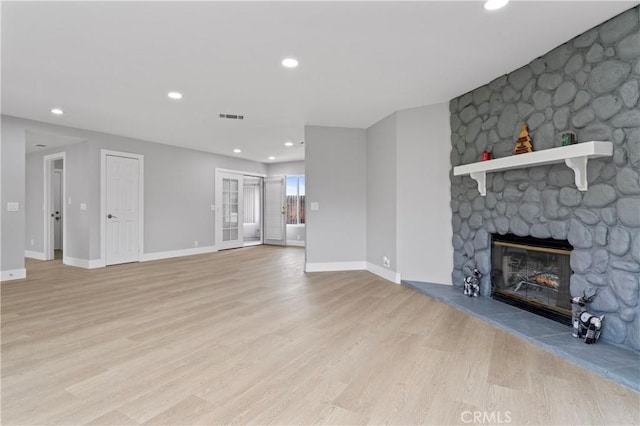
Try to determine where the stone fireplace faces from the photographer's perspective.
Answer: facing the viewer and to the left of the viewer

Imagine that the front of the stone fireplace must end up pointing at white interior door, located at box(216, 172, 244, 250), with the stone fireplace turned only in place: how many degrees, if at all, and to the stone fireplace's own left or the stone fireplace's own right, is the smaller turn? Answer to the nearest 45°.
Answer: approximately 45° to the stone fireplace's own right

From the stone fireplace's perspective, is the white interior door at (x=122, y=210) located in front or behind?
in front

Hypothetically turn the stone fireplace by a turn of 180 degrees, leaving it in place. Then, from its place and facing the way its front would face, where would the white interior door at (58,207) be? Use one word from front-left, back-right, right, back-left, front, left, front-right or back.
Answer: back-left

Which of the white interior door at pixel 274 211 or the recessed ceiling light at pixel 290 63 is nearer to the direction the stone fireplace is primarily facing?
the recessed ceiling light

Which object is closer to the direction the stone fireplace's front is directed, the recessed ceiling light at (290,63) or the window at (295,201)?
the recessed ceiling light

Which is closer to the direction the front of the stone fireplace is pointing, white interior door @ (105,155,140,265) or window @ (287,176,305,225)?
the white interior door

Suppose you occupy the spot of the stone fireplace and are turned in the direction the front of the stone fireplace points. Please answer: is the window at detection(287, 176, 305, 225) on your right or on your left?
on your right

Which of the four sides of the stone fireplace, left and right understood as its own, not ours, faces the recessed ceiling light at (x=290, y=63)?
front

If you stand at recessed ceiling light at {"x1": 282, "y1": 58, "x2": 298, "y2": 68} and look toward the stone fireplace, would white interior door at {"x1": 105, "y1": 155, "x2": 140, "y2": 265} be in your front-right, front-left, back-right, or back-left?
back-left
